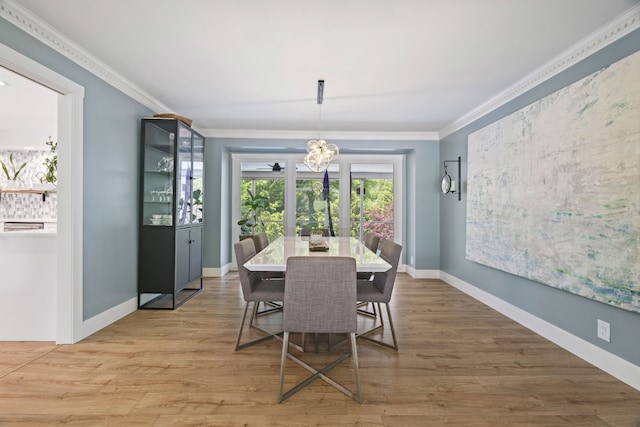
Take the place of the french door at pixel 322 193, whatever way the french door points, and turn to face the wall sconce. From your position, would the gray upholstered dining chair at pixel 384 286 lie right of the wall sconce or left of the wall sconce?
right

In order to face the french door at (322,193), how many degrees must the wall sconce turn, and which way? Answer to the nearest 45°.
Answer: approximately 45° to its right

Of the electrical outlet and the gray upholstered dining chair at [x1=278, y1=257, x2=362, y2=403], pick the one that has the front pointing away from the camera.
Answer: the gray upholstered dining chair

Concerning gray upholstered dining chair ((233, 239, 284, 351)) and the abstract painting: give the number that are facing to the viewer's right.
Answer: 1

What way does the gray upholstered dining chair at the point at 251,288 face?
to the viewer's right

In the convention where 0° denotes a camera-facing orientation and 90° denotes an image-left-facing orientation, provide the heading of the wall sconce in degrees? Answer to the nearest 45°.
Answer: approximately 45°

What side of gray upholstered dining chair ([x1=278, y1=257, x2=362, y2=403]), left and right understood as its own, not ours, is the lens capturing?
back

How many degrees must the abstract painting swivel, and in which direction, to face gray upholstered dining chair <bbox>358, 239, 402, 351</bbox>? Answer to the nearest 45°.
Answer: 0° — it already faces it

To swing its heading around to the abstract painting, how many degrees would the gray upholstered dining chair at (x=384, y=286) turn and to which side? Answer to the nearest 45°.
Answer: approximately 180°

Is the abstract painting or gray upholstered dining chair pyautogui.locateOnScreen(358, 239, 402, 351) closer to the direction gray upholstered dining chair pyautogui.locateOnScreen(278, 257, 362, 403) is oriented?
the gray upholstered dining chair

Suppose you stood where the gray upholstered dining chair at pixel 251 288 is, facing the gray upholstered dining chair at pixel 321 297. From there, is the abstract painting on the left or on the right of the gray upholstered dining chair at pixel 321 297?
left

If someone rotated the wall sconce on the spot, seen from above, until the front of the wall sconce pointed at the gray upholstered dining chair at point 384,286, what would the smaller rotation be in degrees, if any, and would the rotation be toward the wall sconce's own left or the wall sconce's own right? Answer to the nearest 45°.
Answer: approximately 45° to the wall sconce's own left

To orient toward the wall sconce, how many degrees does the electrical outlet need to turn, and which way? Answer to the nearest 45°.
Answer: approximately 90° to its right
